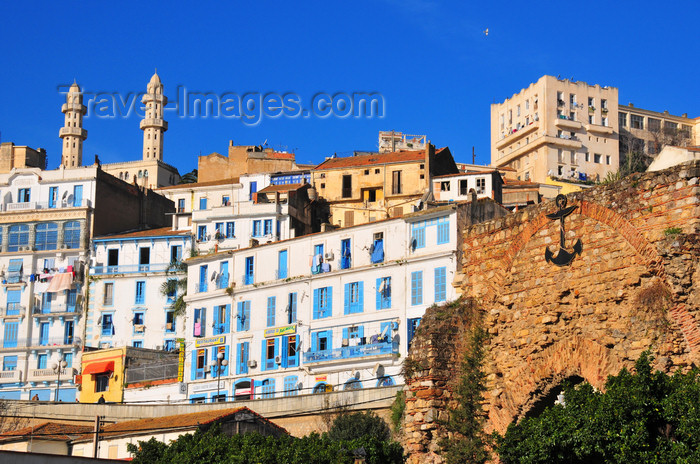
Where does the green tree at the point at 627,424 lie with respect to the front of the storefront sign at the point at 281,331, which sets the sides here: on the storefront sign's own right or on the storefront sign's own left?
on the storefront sign's own left

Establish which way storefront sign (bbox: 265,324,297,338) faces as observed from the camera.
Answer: facing the viewer and to the left of the viewer

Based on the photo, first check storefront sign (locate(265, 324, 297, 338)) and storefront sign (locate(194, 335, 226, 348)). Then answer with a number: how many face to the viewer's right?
0

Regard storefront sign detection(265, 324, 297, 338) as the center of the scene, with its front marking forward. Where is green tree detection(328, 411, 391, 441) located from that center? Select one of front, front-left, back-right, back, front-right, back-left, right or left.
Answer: front-left

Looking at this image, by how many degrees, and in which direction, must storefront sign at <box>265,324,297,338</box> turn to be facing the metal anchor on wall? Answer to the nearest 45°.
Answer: approximately 45° to its left

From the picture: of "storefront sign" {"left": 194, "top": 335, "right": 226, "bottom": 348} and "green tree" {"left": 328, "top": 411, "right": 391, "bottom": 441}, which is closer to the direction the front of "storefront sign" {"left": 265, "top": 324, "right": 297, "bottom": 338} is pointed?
the green tree

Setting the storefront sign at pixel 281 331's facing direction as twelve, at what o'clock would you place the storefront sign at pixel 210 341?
the storefront sign at pixel 210 341 is roughly at 3 o'clock from the storefront sign at pixel 281 331.

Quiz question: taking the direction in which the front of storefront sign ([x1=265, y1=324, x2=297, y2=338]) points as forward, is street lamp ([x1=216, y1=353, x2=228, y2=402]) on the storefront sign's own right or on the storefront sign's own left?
on the storefront sign's own right

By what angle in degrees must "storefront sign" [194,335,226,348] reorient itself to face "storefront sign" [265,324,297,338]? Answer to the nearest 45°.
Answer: approximately 90° to its left

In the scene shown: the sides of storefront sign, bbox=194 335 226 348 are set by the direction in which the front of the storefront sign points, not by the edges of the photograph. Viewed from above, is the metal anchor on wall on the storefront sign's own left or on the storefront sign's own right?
on the storefront sign's own left

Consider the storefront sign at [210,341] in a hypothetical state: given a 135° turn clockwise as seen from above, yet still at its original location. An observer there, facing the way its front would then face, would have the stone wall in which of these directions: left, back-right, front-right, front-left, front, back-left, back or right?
back

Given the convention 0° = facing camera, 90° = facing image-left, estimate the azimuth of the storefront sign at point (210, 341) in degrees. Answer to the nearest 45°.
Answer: approximately 45°
